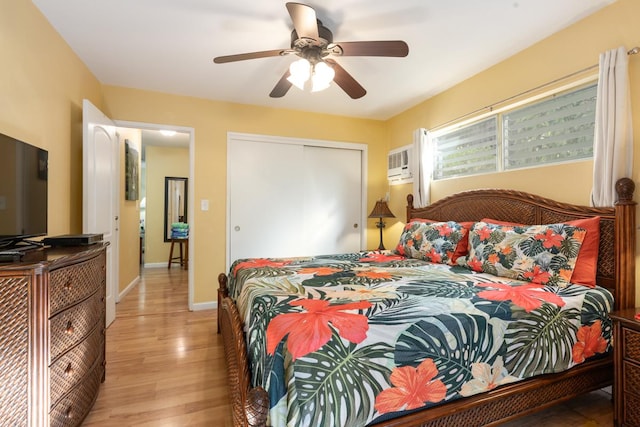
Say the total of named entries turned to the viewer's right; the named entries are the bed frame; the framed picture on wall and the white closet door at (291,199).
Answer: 1

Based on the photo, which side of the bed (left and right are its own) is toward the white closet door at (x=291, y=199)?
right

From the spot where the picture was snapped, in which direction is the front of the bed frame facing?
facing the viewer and to the left of the viewer

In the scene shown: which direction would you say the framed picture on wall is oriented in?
to the viewer's right

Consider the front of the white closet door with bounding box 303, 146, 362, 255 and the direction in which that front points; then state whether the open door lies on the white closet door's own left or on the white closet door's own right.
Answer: on the white closet door's own right

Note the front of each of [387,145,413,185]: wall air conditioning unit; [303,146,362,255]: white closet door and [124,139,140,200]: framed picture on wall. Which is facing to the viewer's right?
the framed picture on wall

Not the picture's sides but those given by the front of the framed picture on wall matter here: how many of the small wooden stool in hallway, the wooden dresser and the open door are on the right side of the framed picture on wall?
2

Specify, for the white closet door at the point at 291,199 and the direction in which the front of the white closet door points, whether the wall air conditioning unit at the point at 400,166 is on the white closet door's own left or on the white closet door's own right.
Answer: on the white closet door's own left

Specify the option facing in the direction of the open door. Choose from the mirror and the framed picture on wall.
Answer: the mirror

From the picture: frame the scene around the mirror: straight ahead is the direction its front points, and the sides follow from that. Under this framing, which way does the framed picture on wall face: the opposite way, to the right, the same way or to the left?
to the left

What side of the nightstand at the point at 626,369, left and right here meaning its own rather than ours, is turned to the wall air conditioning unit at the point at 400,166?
right

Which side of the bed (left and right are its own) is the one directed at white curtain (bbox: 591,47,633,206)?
back

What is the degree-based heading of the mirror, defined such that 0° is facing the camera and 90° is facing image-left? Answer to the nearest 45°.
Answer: approximately 0°

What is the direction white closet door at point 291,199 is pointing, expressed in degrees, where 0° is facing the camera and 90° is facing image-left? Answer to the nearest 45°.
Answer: approximately 0°

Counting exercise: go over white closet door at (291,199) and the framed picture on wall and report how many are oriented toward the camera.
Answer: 1
